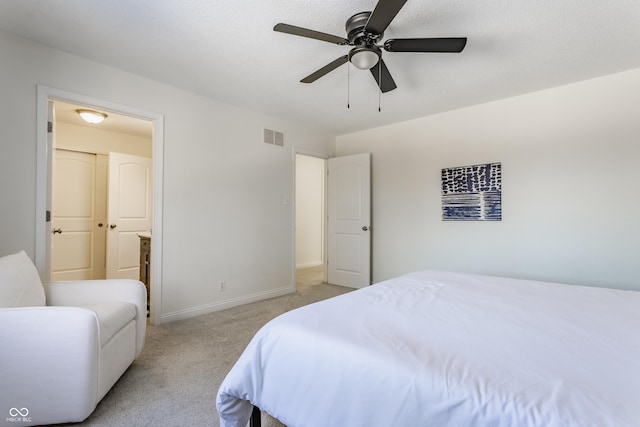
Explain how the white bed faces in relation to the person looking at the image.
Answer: facing to the left of the viewer

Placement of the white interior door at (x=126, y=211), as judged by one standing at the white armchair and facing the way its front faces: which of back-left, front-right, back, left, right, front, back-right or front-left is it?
back-left

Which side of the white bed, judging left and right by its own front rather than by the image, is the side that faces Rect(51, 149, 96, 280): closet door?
front

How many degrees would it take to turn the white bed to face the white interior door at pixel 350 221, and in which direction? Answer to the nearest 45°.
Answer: approximately 90° to its right

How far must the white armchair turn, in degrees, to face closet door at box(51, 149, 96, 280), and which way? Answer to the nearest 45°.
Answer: approximately 135° to its left

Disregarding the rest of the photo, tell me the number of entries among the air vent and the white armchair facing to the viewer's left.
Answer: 0

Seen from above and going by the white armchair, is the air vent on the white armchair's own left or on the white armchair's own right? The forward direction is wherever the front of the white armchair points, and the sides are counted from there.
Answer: on the white armchair's own left

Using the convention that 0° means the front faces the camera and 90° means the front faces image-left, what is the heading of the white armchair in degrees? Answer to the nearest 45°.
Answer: approximately 315°

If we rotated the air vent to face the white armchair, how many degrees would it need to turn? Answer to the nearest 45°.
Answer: approximately 90° to its right

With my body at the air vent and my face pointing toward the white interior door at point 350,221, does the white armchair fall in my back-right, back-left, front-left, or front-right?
back-right

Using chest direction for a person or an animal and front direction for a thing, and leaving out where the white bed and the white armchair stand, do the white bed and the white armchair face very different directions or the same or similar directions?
very different directions
